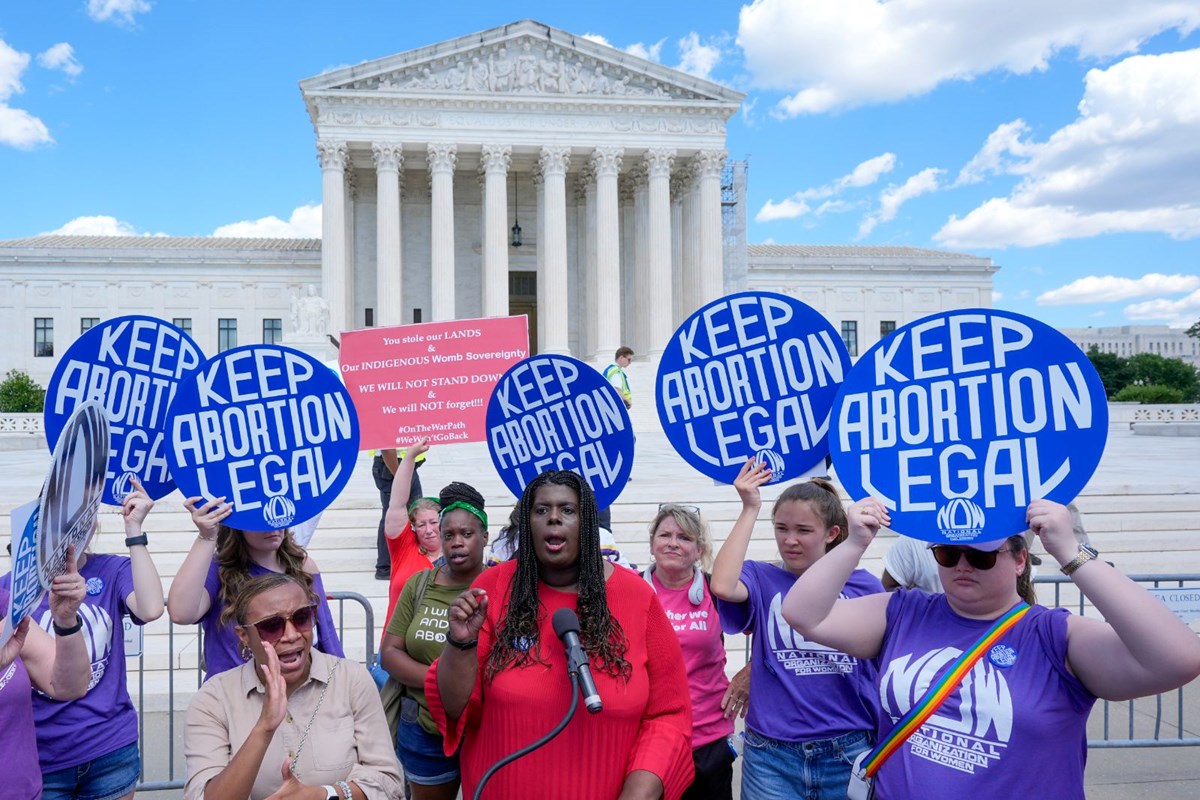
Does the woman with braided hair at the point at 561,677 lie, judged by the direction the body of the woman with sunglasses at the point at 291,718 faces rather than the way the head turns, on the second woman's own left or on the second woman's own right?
on the second woman's own left

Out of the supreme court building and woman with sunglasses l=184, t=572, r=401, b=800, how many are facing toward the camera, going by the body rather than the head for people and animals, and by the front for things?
2

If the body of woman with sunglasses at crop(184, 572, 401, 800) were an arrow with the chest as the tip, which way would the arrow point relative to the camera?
toward the camera

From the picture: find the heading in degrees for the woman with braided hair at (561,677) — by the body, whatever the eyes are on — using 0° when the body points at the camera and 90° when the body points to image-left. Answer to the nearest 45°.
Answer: approximately 0°

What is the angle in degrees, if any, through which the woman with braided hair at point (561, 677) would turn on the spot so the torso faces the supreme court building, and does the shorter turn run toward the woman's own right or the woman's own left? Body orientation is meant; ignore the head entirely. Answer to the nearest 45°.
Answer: approximately 180°

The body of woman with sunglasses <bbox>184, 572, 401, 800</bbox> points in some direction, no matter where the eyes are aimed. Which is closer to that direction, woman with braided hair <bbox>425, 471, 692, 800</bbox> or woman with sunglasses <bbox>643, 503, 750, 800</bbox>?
the woman with braided hair

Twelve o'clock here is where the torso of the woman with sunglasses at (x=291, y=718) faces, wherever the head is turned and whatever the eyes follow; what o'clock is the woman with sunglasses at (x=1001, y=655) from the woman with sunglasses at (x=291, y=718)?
the woman with sunglasses at (x=1001, y=655) is roughly at 10 o'clock from the woman with sunglasses at (x=291, y=718).

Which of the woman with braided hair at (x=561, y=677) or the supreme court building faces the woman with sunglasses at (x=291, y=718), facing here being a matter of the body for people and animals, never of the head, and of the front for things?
the supreme court building

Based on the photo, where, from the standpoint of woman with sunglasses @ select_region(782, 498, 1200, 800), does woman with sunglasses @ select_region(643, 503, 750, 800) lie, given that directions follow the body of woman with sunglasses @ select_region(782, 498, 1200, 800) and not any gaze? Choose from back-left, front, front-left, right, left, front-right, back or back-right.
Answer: right

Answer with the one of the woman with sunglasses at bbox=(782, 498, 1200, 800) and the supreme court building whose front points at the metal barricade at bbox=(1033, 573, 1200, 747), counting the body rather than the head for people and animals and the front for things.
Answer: the supreme court building

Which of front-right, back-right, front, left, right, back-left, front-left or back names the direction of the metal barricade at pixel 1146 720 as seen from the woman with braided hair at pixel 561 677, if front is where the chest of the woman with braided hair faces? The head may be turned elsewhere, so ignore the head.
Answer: back-left
